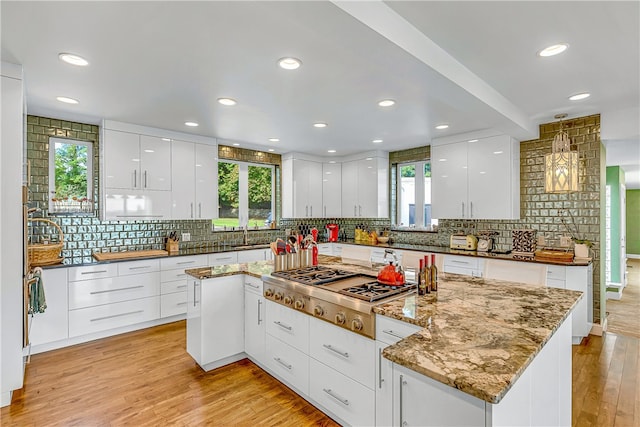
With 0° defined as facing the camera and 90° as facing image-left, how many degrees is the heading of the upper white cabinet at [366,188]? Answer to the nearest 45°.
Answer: approximately 45°

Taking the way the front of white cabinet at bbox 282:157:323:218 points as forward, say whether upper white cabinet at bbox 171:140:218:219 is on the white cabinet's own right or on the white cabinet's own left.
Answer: on the white cabinet's own right

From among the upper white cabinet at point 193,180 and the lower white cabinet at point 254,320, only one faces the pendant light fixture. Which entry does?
the upper white cabinet

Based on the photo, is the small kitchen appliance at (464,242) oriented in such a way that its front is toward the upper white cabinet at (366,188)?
no

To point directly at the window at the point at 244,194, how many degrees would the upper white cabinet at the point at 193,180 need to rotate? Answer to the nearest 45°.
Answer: approximately 90° to its left

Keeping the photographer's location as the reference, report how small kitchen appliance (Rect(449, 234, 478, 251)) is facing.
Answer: facing the viewer and to the left of the viewer

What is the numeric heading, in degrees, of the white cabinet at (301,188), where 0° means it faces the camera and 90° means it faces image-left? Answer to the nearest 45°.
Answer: approximately 315°

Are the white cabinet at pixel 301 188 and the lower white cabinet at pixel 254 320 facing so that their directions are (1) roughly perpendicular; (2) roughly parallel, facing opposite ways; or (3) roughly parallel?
roughly perpendicular

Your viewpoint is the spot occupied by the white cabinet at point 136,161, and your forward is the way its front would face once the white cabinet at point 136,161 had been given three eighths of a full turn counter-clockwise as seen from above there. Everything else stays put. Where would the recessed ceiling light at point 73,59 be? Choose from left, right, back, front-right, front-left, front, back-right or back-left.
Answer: back

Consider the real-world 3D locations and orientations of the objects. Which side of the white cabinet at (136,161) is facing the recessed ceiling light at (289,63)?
front

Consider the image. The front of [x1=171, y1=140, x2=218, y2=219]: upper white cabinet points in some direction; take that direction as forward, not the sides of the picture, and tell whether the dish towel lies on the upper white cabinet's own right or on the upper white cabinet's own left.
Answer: on the upper white cabinet's own right

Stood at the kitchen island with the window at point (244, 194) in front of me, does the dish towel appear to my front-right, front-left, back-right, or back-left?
front-left

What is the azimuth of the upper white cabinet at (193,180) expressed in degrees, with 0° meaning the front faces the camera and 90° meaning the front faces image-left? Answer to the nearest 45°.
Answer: approximately 315°

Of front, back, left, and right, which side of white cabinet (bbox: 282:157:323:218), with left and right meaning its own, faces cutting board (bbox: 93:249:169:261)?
right

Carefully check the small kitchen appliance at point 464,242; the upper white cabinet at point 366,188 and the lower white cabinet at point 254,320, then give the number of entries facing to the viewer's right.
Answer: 0

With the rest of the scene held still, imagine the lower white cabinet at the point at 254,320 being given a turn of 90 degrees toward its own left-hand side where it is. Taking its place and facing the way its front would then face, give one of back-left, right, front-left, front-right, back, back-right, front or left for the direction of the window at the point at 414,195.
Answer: left

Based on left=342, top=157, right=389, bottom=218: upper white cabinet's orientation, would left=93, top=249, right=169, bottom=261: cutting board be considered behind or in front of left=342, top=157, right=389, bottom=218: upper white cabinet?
in front

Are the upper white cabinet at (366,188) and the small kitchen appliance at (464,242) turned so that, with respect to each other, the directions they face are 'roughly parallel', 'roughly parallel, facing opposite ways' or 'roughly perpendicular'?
roughly parallel
